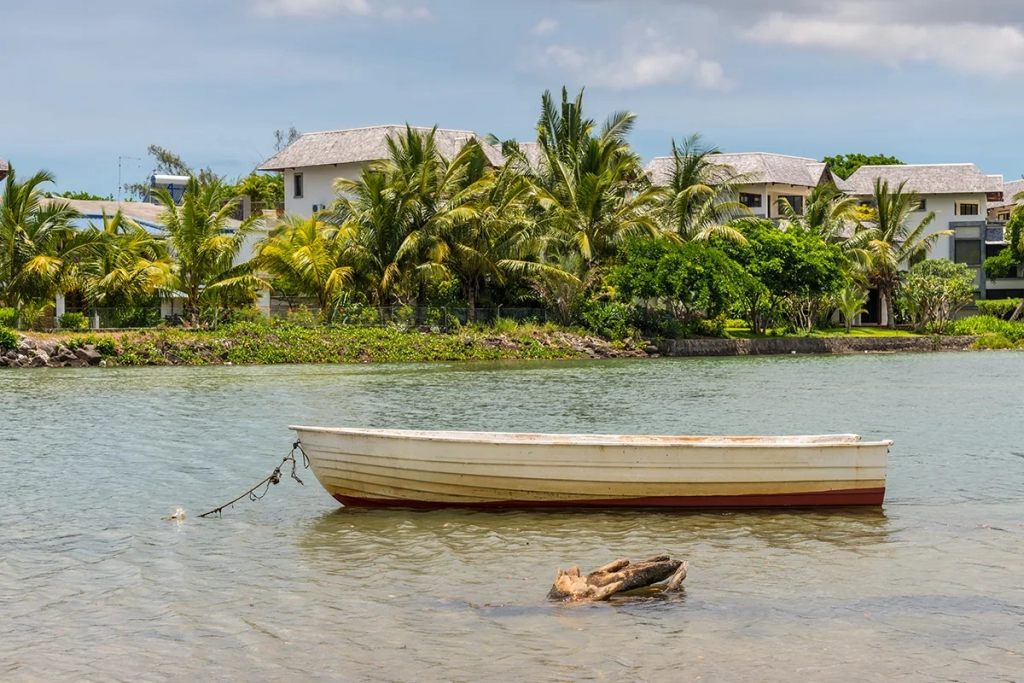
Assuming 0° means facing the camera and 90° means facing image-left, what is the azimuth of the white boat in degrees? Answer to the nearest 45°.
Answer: approximately 90°

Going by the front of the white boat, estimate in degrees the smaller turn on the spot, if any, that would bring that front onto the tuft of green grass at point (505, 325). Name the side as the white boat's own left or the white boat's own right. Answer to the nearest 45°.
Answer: approximately 90° to the white boat's own right

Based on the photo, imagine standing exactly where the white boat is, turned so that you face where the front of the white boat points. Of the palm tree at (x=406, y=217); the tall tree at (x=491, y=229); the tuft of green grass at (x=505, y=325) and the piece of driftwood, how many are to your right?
3

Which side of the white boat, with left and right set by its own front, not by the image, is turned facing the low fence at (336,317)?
right

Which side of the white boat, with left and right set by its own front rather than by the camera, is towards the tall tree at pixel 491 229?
right

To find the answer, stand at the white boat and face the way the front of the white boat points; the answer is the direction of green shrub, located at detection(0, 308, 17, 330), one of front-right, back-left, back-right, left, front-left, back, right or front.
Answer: front-right

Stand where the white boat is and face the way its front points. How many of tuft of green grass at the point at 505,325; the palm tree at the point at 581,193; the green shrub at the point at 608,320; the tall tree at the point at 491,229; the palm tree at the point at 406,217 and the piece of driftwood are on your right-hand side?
5

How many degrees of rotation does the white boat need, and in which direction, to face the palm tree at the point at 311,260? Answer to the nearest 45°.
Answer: approximately 90° to its right

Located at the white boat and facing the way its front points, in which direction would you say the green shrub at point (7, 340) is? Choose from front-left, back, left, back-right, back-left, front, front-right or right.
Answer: front-right

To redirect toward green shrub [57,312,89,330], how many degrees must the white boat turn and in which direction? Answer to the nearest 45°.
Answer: approximately 45° to its right

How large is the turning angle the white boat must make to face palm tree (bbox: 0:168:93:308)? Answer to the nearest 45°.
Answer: approximately 45° to its right

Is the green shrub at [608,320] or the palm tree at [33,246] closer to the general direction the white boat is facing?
the palm tree

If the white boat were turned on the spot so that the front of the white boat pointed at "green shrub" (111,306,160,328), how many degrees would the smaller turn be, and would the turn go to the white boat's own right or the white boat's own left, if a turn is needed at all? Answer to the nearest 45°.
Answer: approximately 45° to the white boat's own right

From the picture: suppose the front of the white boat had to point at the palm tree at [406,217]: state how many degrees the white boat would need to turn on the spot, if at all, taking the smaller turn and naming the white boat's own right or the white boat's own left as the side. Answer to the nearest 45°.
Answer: approximately 90° to the white boat's own right
